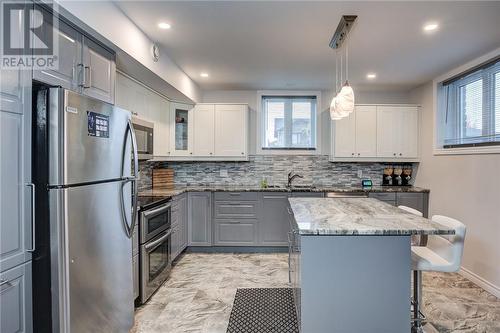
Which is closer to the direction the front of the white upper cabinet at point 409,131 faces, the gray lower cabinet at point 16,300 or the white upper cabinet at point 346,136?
the gray lower cabinet

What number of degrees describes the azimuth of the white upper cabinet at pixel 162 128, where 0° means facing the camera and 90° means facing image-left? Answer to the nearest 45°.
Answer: approximately 315°

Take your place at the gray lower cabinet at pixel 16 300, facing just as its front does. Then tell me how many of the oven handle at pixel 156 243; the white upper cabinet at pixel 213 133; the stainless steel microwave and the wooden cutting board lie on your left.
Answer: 4

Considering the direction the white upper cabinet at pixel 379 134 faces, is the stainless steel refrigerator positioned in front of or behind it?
in front

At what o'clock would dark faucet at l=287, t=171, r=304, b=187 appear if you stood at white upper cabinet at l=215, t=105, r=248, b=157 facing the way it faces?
The dark faucet is roughly at 9 o'clock from the white upper cabinet.

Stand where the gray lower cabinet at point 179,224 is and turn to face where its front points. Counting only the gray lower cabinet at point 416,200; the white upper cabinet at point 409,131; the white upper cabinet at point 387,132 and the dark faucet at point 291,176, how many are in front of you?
4

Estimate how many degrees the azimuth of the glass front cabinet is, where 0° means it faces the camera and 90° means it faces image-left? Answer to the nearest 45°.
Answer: approximately 315°

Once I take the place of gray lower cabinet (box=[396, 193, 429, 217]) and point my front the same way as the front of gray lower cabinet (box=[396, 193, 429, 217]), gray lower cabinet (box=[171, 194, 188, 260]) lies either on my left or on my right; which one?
on my right

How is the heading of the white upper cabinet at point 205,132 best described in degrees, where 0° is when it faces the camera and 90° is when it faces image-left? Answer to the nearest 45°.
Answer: approximately 0°

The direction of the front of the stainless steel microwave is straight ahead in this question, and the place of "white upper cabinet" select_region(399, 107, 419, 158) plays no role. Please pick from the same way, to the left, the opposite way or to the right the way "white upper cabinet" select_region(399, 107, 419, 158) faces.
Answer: to the right

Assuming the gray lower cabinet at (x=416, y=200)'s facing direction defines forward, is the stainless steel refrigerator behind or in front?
in front

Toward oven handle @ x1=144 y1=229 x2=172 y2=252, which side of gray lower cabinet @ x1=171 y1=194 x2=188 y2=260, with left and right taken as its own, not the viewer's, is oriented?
right

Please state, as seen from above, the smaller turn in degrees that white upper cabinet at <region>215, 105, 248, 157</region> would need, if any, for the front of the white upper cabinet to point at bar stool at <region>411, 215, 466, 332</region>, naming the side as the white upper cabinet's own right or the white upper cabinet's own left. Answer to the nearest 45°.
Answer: approximately 45° to the white upper cabinet's own left
